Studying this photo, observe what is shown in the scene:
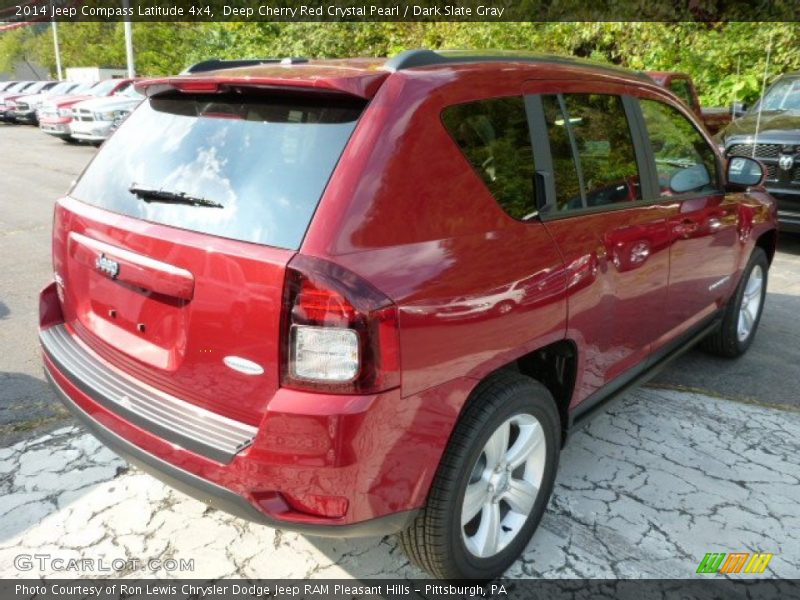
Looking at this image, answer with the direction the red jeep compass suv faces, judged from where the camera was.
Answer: facing away from the viewer and to the right of the viewer

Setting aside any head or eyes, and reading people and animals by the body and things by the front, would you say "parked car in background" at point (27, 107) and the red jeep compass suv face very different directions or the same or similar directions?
very different directions

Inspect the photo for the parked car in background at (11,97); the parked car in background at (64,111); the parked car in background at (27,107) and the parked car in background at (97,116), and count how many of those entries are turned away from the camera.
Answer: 0

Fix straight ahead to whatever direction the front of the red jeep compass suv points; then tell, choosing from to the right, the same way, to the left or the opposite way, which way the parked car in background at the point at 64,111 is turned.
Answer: the opposite way

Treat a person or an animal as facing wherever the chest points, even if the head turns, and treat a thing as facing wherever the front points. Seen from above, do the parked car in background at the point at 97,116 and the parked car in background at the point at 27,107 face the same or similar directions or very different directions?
same or similar directions

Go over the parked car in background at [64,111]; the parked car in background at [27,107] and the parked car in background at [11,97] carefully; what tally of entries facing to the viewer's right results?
0

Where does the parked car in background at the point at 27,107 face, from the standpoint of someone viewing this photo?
facing the viewer and to the left of the viewer

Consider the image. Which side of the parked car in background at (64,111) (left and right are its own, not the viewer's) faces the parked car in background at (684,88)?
left

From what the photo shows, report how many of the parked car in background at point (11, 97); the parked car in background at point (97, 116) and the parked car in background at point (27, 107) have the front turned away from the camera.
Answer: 0
